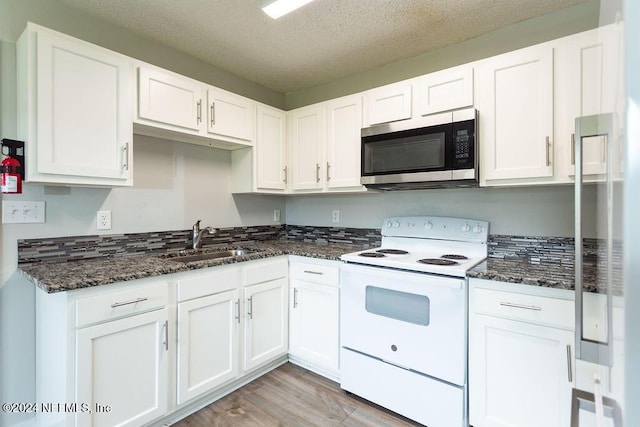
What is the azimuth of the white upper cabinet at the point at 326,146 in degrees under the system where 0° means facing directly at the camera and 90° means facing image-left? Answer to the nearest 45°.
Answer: approximately 45°

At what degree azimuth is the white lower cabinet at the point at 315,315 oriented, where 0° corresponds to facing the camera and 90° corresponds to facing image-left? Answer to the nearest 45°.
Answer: approximately 45°

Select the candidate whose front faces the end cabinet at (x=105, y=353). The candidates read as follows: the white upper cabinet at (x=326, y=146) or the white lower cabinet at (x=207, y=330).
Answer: the white upper cabinet

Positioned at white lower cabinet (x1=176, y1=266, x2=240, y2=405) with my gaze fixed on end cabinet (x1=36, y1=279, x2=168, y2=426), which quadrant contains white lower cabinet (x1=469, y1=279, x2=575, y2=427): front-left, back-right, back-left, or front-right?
back-left

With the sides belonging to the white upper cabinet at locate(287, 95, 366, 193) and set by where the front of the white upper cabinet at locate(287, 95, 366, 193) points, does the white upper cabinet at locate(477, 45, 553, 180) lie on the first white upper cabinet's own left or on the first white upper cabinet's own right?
on the first white upper cabinet's own left
